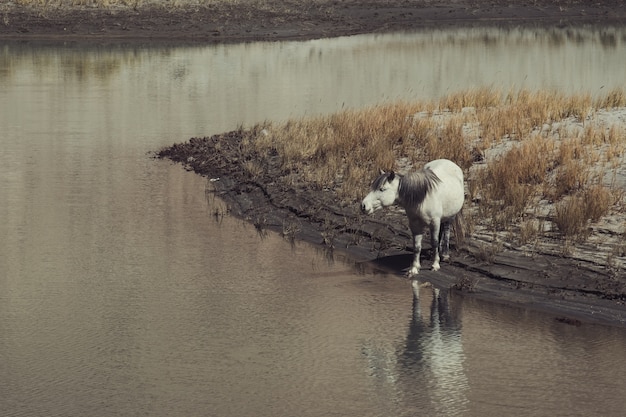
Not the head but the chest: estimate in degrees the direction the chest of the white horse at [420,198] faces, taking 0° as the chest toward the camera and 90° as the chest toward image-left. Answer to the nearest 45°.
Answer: approximately 45°
